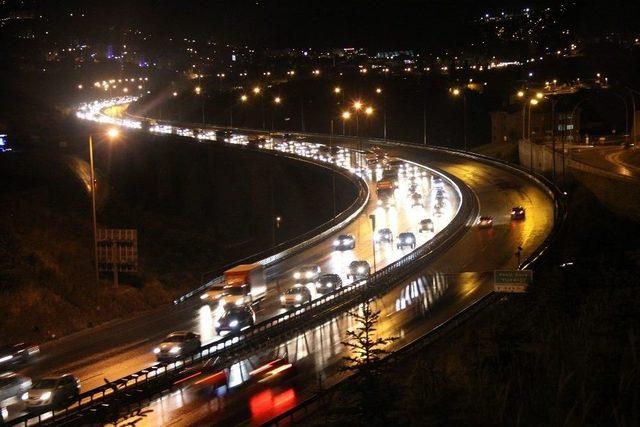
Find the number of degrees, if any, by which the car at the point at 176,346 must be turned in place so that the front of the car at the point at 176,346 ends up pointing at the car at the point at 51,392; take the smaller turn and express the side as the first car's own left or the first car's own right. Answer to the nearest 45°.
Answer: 0° — it already faces it

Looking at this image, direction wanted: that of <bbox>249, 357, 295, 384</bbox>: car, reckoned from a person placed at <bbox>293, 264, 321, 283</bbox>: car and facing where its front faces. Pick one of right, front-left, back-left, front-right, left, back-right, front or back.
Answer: front-left

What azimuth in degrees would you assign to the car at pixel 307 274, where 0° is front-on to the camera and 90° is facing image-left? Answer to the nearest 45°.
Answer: approximately 45°

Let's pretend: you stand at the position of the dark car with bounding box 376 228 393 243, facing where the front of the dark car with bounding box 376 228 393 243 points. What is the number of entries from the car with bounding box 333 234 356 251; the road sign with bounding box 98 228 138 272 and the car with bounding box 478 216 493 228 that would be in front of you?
2

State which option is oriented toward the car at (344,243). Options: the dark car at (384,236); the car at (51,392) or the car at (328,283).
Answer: the dark car

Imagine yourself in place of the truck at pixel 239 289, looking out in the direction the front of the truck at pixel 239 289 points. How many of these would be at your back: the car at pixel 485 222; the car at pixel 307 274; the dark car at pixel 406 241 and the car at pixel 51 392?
3

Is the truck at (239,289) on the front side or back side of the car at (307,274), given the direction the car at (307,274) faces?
on the front side

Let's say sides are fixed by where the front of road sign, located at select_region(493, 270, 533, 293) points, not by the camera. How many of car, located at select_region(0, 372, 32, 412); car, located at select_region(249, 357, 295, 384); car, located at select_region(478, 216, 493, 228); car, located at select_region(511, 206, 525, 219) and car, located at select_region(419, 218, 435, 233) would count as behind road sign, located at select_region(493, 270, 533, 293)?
3

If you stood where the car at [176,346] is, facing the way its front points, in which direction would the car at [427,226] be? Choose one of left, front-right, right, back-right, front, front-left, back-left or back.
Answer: back

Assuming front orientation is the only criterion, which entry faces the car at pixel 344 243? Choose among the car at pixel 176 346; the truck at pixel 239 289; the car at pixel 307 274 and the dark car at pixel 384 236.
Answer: the dark car

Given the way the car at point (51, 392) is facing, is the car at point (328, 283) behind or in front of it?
behind

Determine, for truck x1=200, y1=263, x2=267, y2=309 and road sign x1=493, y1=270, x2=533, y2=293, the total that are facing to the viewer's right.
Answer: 0

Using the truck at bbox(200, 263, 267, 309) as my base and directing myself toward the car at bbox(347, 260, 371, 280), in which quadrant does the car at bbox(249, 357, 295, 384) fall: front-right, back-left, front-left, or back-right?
back-right

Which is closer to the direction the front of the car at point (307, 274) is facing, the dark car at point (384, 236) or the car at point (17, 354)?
the car

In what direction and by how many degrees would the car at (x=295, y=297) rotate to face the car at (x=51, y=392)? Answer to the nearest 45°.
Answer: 0° — it already faces it

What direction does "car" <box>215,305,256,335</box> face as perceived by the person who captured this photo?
facing the viewer and to the left of the viewer

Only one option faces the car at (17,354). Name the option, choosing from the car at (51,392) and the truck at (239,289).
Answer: the truck
